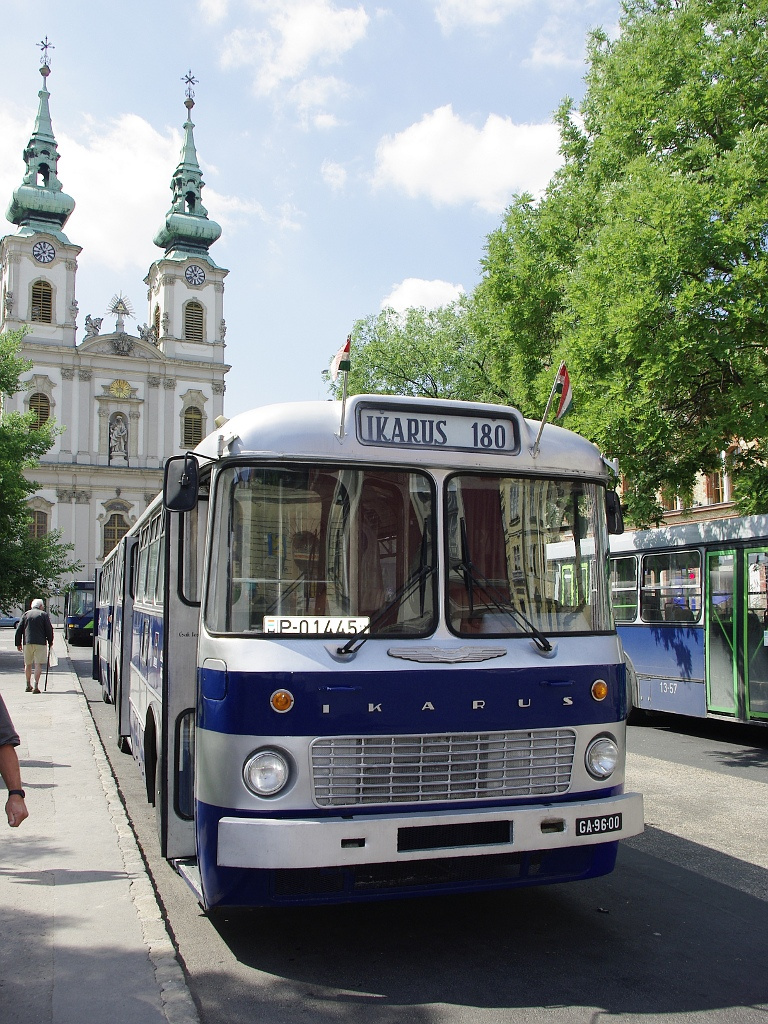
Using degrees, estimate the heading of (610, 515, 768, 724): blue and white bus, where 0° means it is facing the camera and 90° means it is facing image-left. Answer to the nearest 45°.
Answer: approximately 315°

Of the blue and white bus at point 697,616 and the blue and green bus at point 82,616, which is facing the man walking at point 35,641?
the blue and green bus at point 82,616

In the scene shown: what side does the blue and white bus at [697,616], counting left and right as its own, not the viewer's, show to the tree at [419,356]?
back

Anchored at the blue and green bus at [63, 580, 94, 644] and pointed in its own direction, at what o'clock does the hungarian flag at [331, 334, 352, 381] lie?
The hungarian flag is roughly at 12 o'clock from the blue and green bus.

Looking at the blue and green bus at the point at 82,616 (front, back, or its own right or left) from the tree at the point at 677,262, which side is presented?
front
